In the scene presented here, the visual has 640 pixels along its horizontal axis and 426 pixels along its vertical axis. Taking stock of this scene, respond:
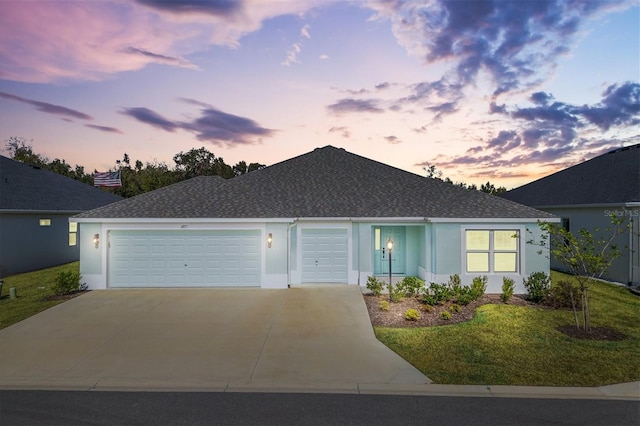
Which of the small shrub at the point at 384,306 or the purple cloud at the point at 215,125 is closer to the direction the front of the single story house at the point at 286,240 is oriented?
the small shrub

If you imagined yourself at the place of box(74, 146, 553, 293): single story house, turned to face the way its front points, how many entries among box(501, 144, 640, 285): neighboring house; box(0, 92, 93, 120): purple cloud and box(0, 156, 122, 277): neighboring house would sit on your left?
1

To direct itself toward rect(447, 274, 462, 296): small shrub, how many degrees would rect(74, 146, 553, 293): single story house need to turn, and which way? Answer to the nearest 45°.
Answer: approximately 90° to its left

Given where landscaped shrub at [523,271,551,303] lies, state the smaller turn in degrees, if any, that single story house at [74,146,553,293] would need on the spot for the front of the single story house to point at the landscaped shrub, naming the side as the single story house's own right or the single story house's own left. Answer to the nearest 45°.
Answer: approximately 90° to the single story house's own left

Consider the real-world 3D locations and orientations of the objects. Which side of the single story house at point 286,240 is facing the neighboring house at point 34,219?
right

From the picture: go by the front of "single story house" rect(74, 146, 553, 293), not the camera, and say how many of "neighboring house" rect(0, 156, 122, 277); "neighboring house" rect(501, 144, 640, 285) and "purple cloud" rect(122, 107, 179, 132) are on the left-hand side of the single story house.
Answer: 1

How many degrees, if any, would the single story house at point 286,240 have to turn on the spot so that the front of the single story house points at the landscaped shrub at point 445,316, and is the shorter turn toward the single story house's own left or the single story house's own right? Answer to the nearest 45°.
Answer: approximately 45° to the single story house's own left

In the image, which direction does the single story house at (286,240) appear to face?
toward the camera

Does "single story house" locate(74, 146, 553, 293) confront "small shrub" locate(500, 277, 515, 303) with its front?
no

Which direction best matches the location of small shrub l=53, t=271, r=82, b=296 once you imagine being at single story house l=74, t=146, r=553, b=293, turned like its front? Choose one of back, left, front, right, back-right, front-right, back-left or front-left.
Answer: right

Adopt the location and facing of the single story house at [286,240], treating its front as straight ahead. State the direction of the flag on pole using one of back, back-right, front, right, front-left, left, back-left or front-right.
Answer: back-right

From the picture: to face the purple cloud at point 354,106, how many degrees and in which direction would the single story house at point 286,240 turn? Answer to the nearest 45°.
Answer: approximately 135° to its left

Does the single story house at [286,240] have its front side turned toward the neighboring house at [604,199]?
no

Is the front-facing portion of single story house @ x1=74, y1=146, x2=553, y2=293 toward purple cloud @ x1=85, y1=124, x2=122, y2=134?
no

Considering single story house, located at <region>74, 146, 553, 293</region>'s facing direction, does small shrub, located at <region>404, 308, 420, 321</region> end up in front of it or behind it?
in front
